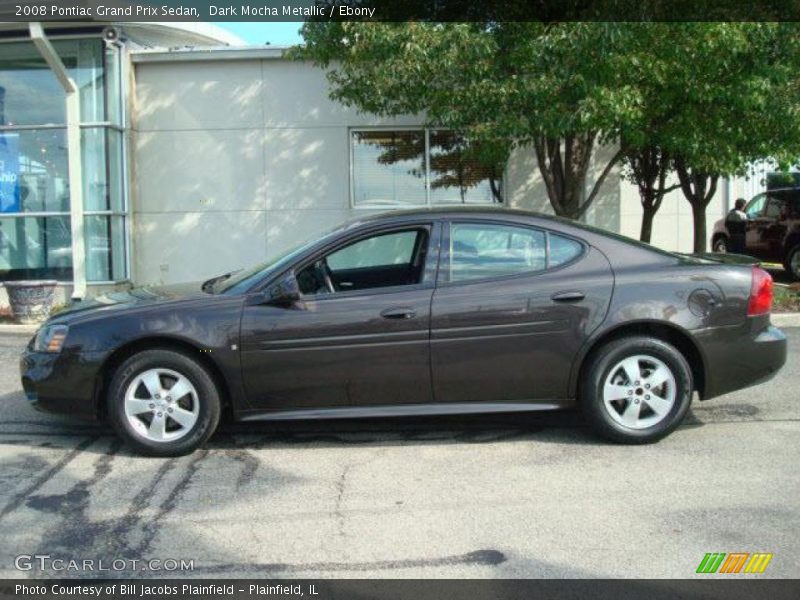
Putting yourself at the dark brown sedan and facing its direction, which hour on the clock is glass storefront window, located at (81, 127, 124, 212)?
The glass storefront window is roughly at 2 o'clock from the dark brown sedan.

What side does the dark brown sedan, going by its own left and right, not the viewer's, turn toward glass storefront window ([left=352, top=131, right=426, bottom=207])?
right

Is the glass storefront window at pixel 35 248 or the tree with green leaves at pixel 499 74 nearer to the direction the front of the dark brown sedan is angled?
the glass storefront window

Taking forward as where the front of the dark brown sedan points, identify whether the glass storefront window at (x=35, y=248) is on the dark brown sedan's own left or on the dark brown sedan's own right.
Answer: on the dark brown sedan's own right

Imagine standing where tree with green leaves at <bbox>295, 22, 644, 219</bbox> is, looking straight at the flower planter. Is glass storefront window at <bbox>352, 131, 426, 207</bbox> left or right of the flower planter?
right

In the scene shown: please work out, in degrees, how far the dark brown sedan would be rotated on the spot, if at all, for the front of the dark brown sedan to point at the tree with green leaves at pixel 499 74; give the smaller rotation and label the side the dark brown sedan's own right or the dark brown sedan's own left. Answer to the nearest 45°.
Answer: approximately 90° to the dark brown sedan's own right

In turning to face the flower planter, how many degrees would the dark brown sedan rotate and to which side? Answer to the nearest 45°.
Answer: approximately 45° to its right

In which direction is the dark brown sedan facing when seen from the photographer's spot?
facing to the left of the viewer

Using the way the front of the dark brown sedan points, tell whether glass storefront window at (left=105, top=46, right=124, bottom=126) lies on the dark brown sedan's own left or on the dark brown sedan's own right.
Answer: on the dark brown sedan's own right

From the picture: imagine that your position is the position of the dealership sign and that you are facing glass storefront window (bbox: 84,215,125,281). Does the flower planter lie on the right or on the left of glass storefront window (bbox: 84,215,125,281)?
right
